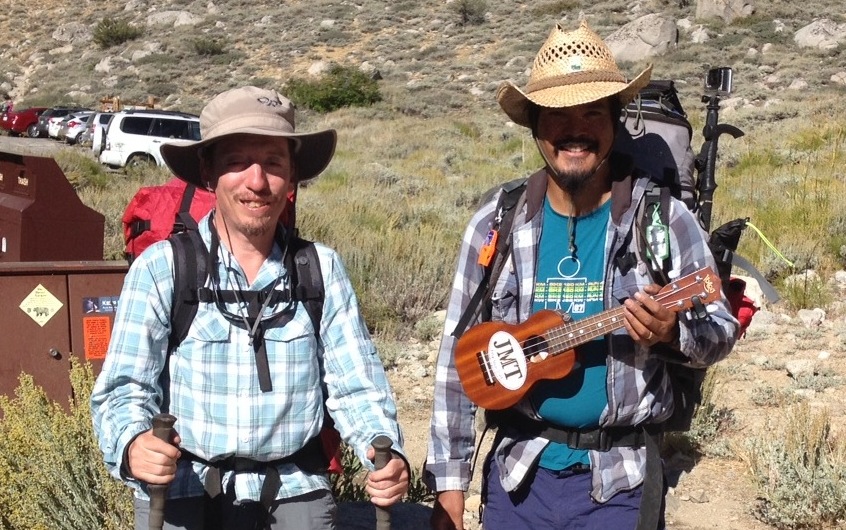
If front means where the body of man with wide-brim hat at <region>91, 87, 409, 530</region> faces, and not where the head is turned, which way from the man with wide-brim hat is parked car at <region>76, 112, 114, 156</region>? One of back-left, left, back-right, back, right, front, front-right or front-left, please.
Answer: back

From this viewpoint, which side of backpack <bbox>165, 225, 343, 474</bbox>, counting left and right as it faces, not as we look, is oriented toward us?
back
